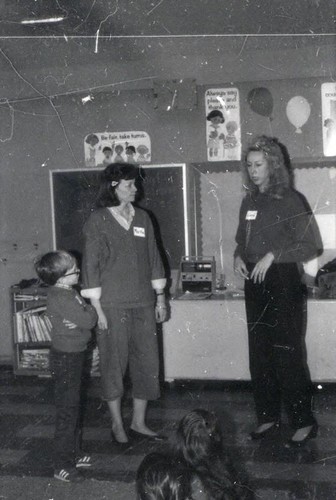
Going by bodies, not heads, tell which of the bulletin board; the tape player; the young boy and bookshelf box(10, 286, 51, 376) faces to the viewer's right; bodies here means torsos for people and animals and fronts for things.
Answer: the young boy

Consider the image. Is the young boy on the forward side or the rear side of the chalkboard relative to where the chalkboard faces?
on the forward side

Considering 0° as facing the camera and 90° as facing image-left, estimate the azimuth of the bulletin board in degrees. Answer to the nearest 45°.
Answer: approximately 0°

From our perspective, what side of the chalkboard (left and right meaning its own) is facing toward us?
front

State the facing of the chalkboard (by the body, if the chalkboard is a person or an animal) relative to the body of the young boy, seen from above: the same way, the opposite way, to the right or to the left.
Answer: to the right

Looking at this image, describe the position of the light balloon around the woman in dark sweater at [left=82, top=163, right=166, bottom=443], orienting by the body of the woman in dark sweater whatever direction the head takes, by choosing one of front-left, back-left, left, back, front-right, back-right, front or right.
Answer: left

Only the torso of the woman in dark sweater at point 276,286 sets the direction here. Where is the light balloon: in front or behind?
behind

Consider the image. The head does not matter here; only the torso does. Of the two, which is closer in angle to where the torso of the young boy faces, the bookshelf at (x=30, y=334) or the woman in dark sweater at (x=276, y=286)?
the woman in dark sweater

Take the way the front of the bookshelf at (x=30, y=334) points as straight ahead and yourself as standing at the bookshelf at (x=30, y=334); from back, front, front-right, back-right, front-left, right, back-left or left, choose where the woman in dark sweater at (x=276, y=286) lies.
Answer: front-left

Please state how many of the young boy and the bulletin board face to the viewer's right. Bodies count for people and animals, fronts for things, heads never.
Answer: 1

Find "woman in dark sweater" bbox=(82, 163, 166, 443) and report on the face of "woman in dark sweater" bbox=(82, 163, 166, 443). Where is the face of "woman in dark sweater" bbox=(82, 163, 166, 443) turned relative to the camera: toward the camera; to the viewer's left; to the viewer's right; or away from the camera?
to the viewer's right

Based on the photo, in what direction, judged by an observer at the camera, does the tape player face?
facing the viewer

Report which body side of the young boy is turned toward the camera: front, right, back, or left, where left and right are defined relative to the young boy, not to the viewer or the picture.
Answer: right

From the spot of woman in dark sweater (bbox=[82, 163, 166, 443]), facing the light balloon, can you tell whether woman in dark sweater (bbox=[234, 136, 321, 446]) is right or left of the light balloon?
right
